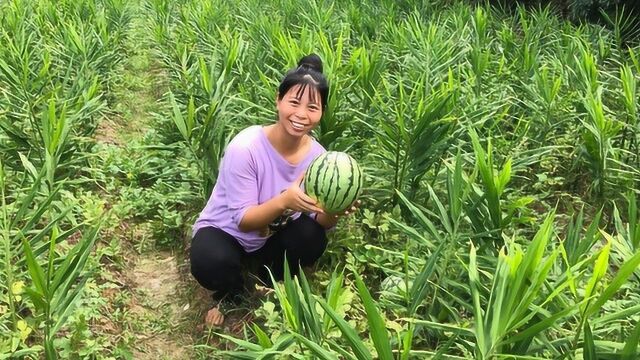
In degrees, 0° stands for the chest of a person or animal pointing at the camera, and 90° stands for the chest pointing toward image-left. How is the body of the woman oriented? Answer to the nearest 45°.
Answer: approximately 315°

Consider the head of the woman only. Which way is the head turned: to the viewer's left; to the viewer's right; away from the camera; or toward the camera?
toward the camera
